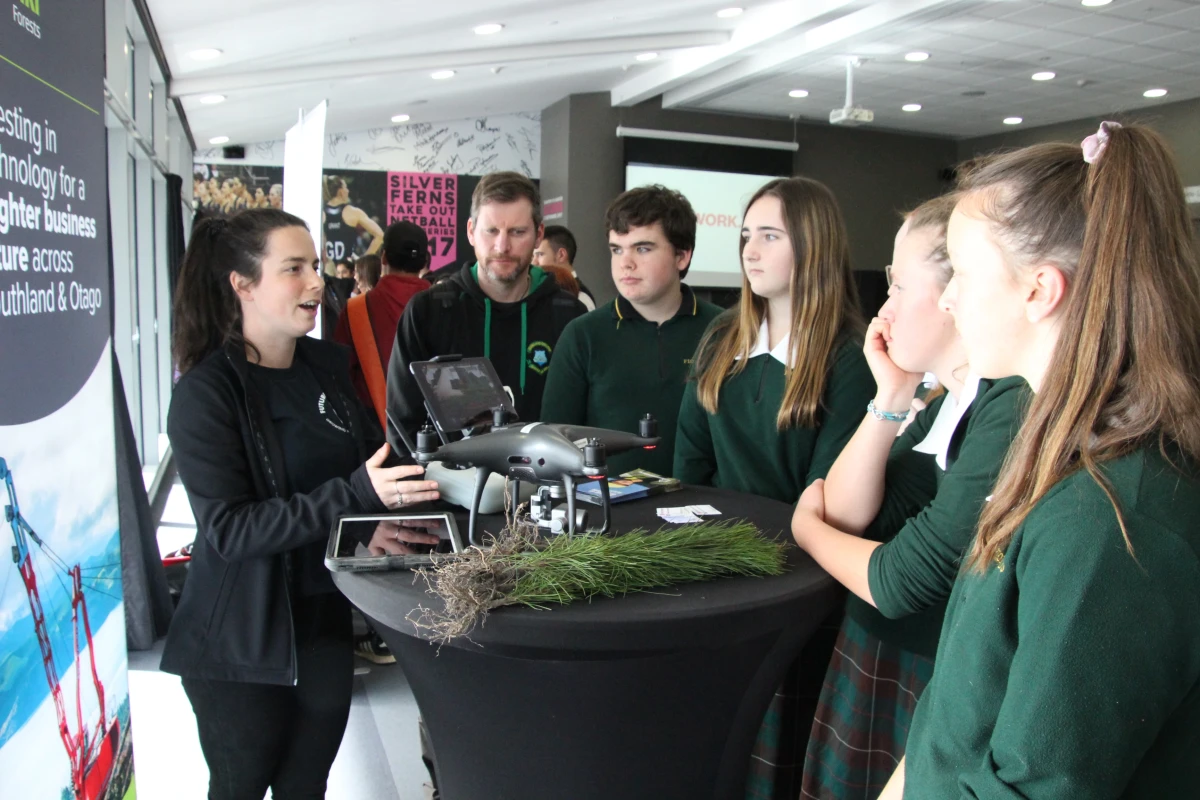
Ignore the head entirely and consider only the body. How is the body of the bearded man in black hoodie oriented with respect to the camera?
toward the camera

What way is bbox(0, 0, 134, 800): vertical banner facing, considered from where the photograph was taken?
facing the viewer and to the right of the viewer

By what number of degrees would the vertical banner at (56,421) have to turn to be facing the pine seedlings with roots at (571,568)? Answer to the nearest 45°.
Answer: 0° — it already faces it

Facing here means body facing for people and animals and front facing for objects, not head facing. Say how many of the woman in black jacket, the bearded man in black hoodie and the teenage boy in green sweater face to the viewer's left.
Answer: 0

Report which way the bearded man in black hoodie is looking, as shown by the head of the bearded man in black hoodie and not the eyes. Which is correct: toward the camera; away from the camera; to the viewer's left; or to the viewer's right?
toward the camera

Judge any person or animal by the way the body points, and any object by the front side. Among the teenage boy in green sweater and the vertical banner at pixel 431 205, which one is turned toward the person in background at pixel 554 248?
the vertical banner

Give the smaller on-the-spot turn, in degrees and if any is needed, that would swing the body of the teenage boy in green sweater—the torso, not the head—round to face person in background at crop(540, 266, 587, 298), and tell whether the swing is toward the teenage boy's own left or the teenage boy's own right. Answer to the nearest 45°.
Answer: approximately 180°

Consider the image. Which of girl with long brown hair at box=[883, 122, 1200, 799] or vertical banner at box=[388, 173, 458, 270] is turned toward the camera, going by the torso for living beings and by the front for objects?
the vertical banner

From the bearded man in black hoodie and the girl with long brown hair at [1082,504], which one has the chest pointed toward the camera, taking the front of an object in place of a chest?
the bearded man in black hoodie

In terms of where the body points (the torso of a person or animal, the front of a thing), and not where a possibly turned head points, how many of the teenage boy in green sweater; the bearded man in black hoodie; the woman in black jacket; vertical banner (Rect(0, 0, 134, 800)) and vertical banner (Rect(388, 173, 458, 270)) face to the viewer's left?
0

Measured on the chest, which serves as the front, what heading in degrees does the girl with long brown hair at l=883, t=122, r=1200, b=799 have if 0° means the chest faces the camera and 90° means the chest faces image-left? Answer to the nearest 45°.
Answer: approximately 90°

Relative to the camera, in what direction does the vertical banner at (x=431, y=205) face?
facing the viewer

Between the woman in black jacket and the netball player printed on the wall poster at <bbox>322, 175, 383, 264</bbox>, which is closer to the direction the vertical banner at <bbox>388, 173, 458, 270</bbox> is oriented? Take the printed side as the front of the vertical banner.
the woman in black jacket

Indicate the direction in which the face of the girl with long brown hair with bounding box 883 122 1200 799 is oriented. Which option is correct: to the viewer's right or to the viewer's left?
to the viewer's left

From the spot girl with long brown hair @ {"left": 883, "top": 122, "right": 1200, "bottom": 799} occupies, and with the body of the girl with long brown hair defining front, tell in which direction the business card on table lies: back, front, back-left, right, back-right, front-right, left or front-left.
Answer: front-right
